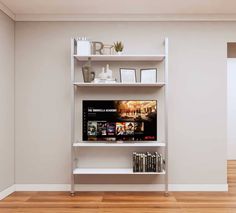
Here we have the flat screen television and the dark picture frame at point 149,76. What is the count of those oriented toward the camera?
2

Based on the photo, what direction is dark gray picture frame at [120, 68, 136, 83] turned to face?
toward the camera

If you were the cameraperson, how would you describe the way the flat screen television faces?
facing the viewer

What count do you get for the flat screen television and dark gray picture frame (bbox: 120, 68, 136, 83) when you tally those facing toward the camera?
2

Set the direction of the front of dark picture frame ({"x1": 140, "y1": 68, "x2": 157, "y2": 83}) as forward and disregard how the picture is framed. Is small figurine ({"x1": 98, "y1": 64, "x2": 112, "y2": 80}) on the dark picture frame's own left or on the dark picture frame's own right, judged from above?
on the dark picture frame's own right
